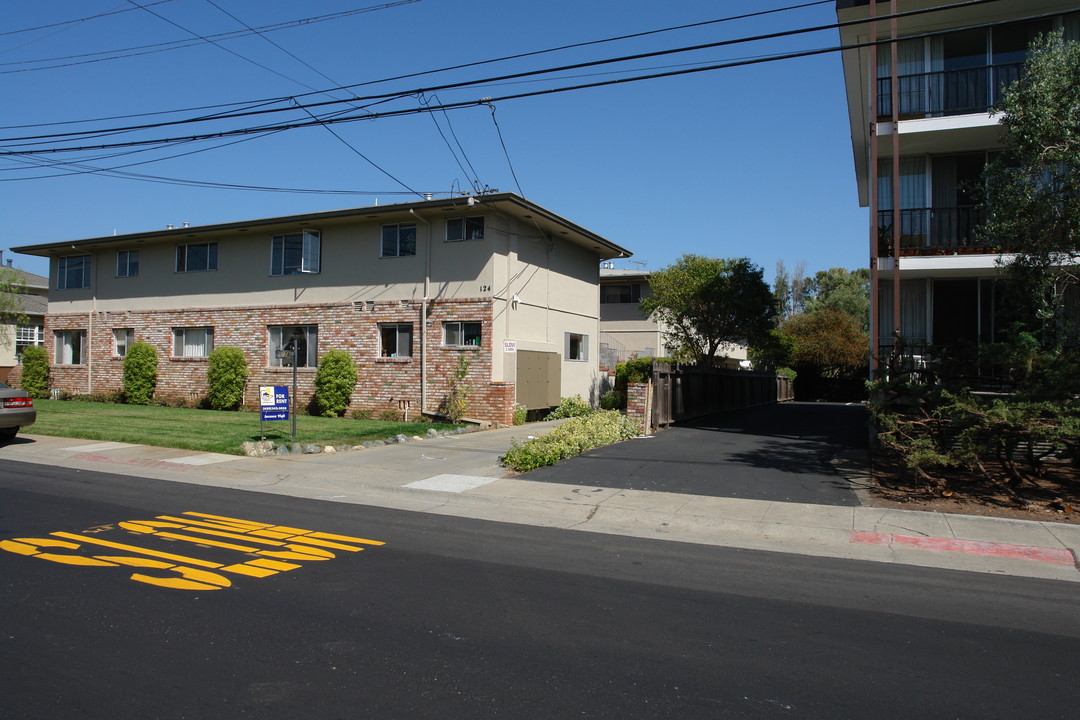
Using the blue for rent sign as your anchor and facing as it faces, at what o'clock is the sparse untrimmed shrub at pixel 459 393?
The sparse untrimmed shrub is roughly at 8 o'clock from the blue for rent sign.

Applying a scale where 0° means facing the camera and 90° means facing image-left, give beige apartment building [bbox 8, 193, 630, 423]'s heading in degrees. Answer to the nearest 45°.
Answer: approximately 45°

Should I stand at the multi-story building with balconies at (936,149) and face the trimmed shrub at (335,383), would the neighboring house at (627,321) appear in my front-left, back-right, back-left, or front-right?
front-right

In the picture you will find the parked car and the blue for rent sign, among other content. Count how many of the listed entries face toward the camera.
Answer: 1

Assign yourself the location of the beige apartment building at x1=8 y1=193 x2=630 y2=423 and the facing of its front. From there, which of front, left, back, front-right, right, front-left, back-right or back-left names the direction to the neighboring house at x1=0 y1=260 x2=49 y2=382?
right

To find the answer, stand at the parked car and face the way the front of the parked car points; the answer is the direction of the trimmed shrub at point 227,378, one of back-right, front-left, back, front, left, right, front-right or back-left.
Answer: right

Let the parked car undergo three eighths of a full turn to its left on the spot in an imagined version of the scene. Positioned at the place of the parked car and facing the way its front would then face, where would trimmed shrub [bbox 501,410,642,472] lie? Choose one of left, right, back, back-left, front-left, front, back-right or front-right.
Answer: front-left

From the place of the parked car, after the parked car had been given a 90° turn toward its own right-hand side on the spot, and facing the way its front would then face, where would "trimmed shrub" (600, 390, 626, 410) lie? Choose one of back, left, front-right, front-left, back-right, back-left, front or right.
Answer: front-right

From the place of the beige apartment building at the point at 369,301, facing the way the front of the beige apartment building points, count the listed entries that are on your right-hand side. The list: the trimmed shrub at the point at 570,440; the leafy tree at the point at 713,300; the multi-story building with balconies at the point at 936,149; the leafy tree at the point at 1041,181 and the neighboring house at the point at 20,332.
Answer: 1

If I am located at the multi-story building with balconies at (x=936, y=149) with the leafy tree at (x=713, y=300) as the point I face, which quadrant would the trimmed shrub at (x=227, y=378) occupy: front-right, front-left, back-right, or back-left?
front-left

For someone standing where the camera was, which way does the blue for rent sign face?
facing the viewer

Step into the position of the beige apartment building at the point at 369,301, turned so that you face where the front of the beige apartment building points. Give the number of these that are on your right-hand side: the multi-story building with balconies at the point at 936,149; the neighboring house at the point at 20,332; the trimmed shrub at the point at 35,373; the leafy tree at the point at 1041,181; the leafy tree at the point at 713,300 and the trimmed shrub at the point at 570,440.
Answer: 2

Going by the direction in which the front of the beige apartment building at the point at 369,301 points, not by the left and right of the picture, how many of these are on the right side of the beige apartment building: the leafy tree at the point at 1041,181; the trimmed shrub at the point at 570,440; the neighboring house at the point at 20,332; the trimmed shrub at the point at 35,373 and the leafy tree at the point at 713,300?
2

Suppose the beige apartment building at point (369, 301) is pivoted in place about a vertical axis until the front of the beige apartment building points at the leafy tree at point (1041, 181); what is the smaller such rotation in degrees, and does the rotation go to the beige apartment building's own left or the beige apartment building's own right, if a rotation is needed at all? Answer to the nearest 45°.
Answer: approximately 90° to the beige apartment building's own left

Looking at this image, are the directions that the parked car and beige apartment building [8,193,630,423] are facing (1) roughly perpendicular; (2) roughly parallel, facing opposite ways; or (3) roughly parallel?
roughly perpendicular

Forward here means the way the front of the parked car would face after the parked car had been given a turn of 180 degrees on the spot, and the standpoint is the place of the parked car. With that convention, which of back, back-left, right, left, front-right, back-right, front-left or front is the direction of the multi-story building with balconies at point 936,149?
front

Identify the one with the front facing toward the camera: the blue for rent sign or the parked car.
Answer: the blue for rent sign
